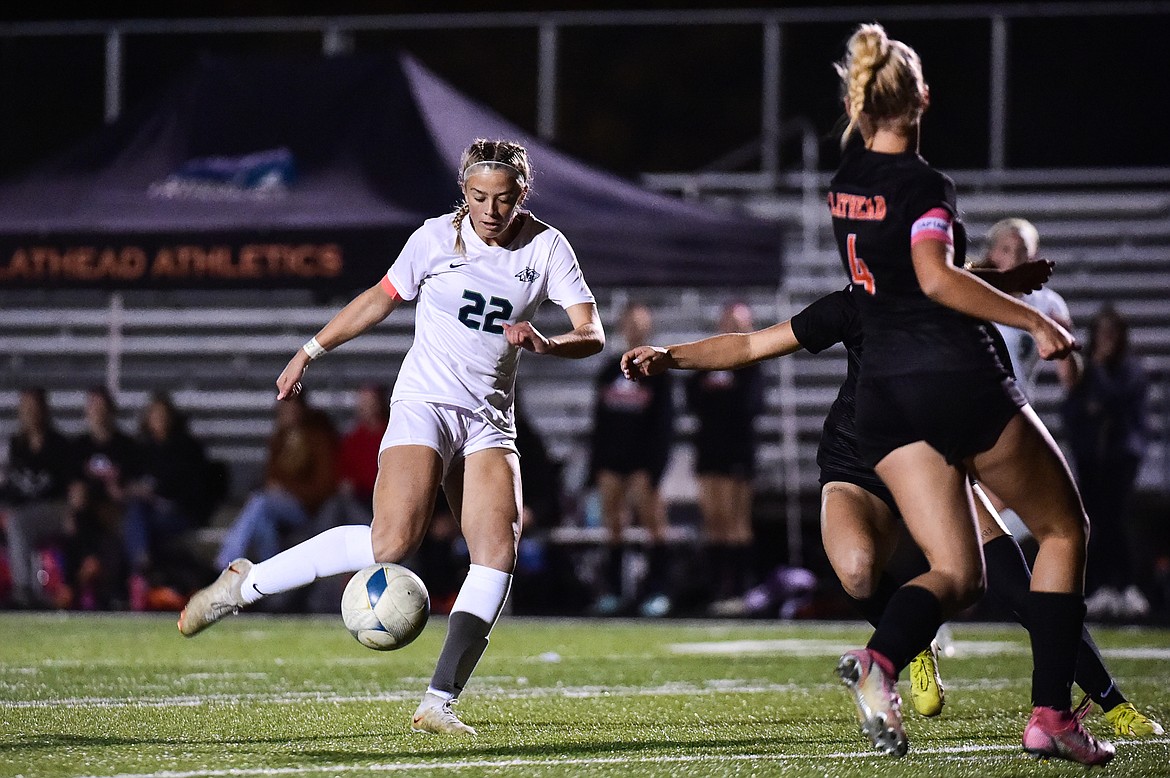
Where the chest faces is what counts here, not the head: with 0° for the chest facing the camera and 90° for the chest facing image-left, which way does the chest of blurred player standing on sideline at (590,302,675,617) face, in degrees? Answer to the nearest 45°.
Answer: approximately 0°

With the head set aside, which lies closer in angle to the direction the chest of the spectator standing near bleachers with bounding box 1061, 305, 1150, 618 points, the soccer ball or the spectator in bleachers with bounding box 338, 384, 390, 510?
the soccer ball

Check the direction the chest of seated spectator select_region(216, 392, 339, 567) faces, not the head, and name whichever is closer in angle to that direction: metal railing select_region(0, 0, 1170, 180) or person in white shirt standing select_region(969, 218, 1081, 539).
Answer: the person in white shirt standing

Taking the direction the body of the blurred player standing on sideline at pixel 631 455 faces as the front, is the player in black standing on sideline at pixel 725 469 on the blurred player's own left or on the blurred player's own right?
on the blurred player's own left

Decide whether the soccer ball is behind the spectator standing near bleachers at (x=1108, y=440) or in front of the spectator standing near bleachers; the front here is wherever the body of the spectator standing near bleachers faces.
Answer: in front

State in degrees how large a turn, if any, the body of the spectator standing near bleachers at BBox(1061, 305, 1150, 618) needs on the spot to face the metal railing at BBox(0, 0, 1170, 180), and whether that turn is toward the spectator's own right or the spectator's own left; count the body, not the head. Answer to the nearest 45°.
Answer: approximately 135° to the spectator's own right

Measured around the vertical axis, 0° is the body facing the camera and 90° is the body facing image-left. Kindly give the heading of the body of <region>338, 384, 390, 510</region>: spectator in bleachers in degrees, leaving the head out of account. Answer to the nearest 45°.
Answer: approximately 45°

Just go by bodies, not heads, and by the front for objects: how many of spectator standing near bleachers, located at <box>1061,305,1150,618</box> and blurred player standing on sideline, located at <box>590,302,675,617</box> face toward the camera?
2
